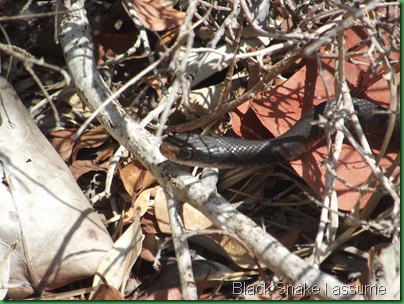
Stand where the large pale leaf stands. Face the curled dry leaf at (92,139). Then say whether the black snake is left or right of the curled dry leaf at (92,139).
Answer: right

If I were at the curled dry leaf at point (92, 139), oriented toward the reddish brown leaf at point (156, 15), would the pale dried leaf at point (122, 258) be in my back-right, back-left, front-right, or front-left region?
back-right

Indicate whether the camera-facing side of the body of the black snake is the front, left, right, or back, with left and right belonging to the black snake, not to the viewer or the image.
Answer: left

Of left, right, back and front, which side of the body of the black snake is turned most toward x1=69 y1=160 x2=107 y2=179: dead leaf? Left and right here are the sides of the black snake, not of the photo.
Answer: front

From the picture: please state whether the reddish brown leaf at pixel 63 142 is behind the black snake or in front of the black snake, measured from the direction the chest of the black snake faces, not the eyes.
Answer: in front

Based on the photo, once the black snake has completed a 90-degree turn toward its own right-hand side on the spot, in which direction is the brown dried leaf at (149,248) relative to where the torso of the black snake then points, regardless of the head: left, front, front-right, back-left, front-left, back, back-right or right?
back-left

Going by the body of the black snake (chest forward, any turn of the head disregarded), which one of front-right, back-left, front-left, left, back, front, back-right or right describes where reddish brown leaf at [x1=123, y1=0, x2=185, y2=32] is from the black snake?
front-right

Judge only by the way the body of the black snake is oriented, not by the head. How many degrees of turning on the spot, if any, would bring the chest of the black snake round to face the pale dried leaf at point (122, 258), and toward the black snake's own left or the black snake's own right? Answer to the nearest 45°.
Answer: approximately 45° to the black snake's own left

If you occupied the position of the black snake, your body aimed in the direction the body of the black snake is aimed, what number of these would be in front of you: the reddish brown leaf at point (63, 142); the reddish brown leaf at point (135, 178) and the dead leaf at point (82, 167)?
3

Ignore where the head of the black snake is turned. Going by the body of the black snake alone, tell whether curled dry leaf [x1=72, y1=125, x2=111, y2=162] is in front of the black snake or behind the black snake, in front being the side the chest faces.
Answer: in front

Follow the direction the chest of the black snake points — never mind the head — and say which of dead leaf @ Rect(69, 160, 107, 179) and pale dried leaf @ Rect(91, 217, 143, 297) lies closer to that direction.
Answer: the dead leaf

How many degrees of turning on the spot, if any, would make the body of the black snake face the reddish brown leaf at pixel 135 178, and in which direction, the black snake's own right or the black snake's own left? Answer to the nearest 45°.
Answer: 0° — it already faces it

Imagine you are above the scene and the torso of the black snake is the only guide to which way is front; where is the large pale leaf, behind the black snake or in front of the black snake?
in front

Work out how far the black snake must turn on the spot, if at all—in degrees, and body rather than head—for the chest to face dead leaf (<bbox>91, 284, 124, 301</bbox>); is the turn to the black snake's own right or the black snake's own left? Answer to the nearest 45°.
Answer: approximately 45° to the black snake's own left
